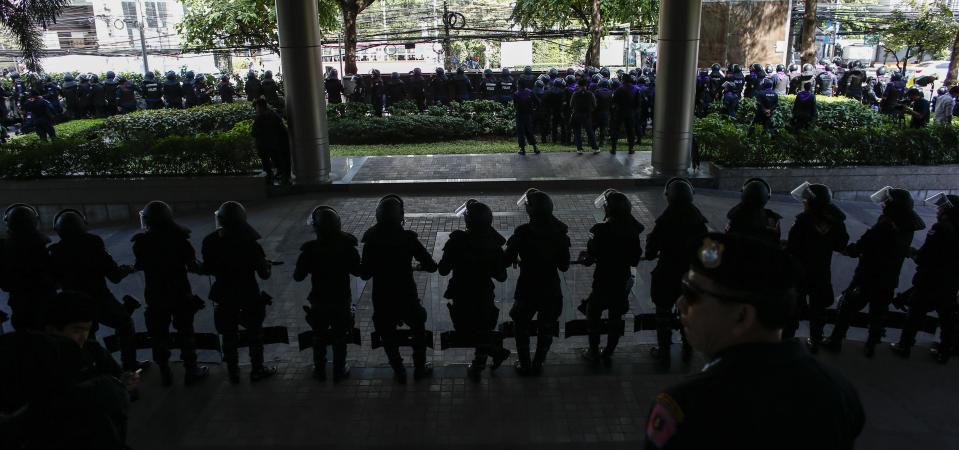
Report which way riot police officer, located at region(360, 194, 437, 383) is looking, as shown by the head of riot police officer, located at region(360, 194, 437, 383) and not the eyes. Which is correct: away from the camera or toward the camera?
away from the camera

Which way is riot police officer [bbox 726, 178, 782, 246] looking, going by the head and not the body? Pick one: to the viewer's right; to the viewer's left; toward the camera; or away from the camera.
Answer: away from the camera

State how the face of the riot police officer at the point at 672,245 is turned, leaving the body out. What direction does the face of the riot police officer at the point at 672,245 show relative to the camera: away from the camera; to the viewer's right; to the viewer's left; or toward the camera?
away from the camera

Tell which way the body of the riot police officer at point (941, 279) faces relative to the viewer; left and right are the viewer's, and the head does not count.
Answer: facing away from the viewer and to the left of the viewer
